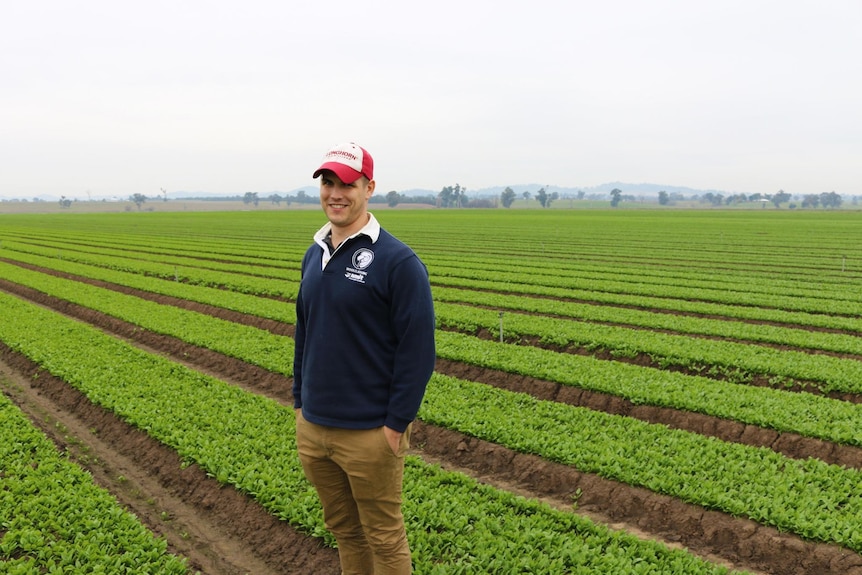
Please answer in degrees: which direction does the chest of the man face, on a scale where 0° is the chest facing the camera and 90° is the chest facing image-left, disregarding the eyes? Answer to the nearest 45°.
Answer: approximately 45°
